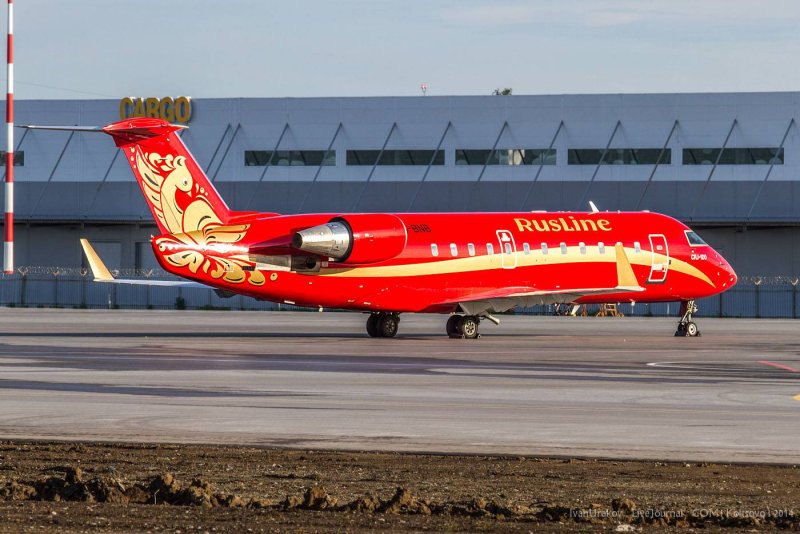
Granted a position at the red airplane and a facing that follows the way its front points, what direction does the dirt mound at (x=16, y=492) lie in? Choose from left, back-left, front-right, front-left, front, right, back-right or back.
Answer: back-right

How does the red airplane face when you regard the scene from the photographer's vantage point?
facing away from the viewer and to the right of the viewer

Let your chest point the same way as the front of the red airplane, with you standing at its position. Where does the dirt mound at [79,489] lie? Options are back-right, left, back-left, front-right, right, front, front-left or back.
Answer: back-right

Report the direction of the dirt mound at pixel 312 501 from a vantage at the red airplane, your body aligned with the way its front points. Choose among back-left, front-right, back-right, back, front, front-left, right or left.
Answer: back-right
